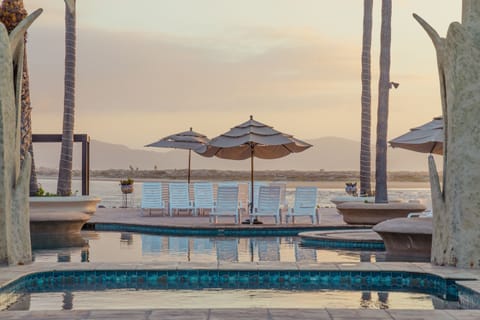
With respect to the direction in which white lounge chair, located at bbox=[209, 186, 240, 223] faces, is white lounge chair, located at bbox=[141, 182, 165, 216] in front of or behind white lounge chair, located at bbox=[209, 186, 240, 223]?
behind

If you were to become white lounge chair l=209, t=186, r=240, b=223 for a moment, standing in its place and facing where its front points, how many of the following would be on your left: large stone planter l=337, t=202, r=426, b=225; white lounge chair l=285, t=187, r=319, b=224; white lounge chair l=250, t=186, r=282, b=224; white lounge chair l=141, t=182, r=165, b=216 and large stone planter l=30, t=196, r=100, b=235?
3

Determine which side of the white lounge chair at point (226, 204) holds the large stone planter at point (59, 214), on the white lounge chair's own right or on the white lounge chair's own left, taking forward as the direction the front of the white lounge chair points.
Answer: on the white lounge chair's own right

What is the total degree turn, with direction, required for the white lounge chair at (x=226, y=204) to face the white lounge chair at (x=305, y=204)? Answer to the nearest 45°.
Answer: approximately 90° to its left

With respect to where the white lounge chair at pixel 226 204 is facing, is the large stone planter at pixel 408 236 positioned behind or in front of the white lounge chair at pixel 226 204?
in front

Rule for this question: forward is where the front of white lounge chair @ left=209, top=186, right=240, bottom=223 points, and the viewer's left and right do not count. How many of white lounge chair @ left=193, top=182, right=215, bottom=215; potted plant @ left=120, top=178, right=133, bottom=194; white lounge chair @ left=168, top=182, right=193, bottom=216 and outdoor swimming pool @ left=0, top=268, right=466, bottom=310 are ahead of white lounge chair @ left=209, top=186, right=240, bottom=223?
1

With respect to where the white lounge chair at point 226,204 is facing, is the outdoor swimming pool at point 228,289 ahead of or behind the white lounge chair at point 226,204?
ahead
